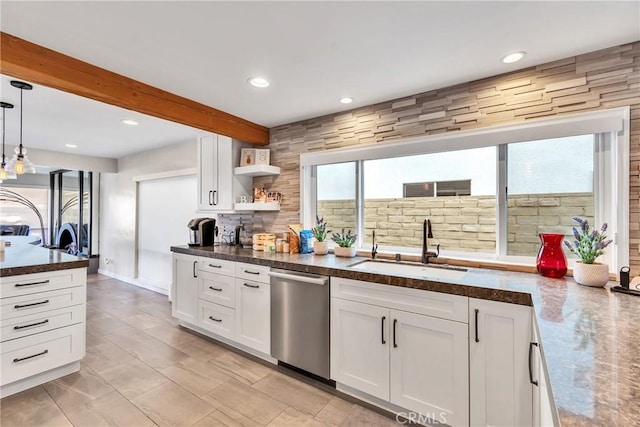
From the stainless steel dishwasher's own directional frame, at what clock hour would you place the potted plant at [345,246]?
The potted plant is roughly at 6 o'clock from the stainless steel dishwasher.

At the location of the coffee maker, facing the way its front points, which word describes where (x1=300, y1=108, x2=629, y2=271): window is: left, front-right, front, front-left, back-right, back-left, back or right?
left

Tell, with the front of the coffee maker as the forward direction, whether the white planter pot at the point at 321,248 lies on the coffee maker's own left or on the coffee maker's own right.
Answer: on the coffee maker's own left

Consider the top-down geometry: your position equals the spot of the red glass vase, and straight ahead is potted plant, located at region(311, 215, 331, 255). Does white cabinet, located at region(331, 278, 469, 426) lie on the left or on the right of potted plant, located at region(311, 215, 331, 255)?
left

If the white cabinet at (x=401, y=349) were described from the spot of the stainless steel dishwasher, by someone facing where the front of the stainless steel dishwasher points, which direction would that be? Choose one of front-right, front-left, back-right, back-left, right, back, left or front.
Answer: left

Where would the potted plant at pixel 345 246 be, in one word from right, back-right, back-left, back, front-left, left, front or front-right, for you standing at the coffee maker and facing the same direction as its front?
left

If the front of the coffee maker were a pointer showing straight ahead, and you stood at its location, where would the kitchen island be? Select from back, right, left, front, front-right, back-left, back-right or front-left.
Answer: front

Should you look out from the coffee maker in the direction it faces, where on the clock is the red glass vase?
The red glass vase is roughly at 9 o'clock from the coffee maker.

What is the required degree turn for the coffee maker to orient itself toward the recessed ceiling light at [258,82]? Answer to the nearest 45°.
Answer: approximately 45° to its left

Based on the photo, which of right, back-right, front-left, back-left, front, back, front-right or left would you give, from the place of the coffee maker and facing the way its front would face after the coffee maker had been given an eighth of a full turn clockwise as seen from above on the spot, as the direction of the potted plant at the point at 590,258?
back-left

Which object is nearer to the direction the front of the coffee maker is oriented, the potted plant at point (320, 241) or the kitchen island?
the kitchen island

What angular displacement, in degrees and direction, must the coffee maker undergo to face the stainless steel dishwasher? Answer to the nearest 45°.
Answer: approximately 90° to its left

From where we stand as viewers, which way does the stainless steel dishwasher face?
facing the viewer and to the left of the viewer

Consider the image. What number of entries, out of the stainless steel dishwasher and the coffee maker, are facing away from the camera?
0

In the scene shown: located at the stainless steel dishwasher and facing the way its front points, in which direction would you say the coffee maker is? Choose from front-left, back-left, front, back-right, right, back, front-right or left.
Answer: right
